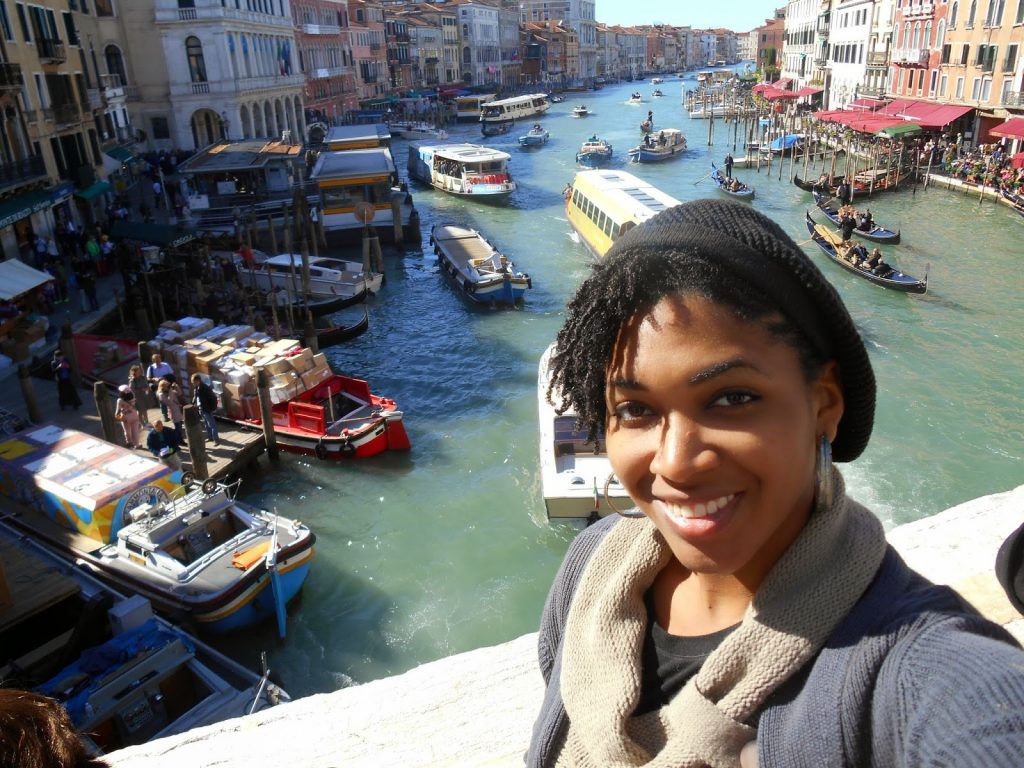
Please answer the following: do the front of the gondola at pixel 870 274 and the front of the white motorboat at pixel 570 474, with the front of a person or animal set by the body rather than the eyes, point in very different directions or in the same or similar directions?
very different directions

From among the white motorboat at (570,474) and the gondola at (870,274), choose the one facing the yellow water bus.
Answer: the white motorboat

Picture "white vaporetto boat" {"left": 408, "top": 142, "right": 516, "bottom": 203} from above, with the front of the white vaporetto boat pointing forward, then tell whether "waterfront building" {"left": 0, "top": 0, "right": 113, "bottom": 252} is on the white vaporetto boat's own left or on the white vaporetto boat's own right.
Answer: on the white vaporetto boat's own right

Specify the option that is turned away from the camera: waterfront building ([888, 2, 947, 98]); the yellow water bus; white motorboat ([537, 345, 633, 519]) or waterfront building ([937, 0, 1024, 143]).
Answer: the white motorboat

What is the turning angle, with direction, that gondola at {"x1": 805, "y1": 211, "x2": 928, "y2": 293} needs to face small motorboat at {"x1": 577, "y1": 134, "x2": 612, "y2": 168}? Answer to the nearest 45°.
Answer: approximately 180°

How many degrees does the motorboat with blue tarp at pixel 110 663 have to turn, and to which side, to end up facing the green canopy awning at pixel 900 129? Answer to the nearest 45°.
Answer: approximately 90° to its right

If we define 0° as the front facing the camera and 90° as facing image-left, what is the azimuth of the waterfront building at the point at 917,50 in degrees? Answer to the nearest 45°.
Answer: approximately 45°

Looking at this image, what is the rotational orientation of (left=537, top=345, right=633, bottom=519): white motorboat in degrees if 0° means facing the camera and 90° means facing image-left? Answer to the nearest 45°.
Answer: approximately 180°

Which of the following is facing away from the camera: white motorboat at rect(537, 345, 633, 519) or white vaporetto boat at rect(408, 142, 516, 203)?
the white motorboat
